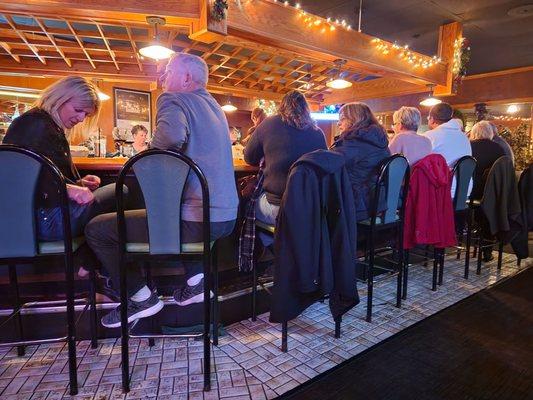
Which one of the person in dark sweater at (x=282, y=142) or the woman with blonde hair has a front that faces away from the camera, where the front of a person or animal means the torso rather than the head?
the person in dark sweater

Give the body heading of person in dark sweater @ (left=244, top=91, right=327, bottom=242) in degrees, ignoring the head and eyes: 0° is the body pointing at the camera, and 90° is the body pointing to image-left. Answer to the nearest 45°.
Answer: approximately 180°

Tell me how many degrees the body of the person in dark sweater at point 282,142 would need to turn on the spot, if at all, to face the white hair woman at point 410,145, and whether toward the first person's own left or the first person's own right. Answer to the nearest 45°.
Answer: approximately 45° to the first person's own right

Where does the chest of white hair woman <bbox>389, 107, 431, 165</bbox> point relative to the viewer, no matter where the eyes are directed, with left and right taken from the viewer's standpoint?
facing away from the viewer and to the left of the viewer

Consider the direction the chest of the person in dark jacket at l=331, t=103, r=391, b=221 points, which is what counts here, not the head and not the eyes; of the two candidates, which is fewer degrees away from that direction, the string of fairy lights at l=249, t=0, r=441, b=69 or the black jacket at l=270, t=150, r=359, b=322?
the string of fairy lights

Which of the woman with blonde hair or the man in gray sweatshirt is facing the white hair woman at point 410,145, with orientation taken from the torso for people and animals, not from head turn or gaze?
the woman with blonde hair

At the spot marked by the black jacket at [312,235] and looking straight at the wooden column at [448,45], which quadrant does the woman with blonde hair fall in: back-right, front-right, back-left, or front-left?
back-left

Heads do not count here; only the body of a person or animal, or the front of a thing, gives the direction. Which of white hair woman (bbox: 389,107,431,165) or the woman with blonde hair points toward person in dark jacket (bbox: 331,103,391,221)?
the woman with blonde hair

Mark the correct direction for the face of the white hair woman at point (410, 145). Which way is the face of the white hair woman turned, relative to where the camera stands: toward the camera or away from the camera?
away from the camera

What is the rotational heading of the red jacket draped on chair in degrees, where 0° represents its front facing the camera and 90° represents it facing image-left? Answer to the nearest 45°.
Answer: approximately 135°

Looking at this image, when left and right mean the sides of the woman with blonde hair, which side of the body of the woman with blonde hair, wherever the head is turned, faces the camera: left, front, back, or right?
right

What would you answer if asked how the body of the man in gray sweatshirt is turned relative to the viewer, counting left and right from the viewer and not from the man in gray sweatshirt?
facing away from the viewer and to the left of the viewer

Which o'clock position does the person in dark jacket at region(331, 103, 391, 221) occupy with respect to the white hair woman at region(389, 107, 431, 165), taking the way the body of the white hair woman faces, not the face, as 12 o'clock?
The person in dark jacket is roughly at 8 o'clock from the white hair woman.
